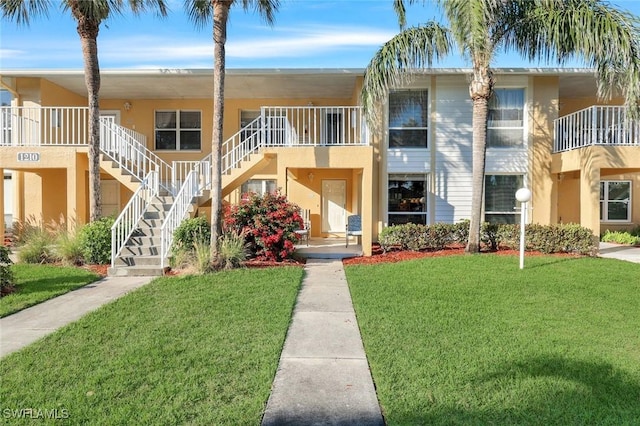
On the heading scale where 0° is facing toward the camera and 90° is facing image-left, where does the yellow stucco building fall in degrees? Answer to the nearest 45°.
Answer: approximately 0°

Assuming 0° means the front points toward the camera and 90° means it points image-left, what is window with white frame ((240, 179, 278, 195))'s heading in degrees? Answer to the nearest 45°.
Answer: approximately 0°

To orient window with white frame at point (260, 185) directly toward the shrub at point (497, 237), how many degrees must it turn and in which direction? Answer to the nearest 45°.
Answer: approximately 45° to its left

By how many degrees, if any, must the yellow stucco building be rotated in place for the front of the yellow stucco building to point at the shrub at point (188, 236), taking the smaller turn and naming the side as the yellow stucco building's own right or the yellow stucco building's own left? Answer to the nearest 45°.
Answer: approximately 45° to the yellow stucco building's own right

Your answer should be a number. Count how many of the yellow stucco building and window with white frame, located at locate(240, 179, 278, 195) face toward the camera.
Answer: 2

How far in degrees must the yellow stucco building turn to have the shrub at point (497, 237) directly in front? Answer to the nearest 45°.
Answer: approximately 45° to its left

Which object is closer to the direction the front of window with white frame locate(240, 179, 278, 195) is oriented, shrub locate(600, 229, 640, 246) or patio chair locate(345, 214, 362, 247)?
the patio chair

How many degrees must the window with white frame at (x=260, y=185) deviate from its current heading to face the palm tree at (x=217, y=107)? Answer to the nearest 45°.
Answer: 0° — it already faces it

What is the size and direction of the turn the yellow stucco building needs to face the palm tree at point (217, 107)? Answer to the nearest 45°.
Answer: approximately 45° to its right

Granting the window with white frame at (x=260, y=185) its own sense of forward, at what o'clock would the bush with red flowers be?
The bush with red flowers is roughly at 12 o'clock from the window with white frame.
